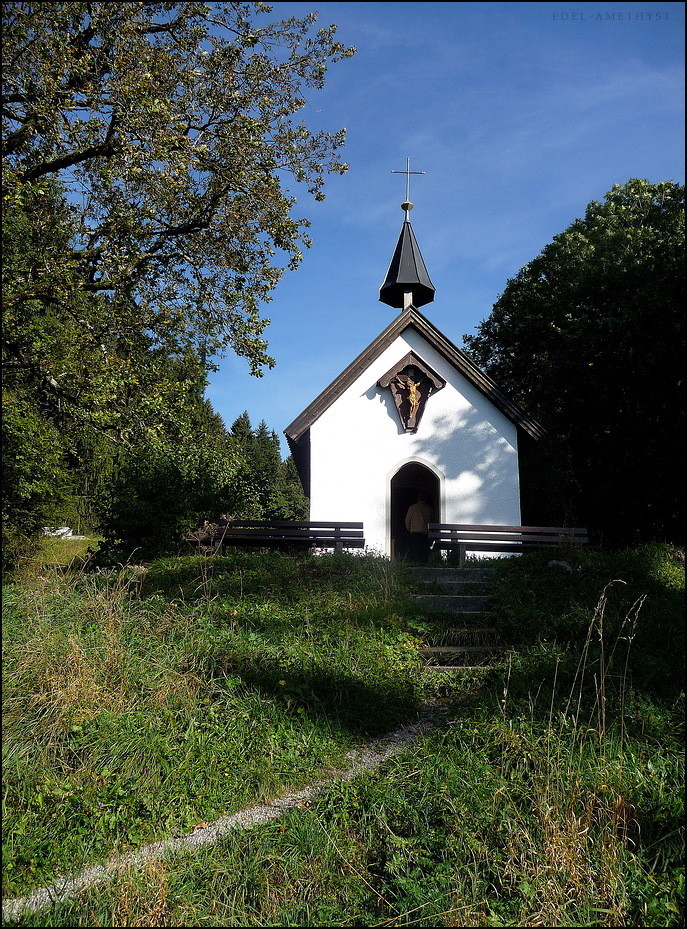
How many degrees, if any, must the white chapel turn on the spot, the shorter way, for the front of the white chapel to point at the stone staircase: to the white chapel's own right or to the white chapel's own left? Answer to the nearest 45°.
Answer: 0° — it already faces it

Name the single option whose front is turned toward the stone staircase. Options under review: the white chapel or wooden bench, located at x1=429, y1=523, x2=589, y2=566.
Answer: the white chapel

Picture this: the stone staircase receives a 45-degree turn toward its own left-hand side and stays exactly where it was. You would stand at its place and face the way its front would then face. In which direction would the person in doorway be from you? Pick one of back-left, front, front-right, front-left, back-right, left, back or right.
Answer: back-left

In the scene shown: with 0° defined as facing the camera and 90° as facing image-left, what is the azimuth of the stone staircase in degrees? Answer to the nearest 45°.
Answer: approximately 0°

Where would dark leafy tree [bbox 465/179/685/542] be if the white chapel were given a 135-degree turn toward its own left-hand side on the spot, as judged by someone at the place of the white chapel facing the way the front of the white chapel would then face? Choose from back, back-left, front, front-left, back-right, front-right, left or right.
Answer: front

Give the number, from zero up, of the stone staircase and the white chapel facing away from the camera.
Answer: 0

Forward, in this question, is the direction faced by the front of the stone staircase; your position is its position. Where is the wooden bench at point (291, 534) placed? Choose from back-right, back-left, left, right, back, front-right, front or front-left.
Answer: back-right
